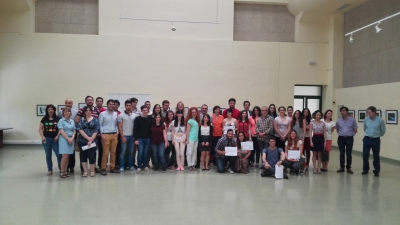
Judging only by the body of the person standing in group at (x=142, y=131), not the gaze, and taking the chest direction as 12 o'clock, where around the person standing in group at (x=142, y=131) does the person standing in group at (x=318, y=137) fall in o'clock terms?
the person standing in group at (x=318, y=137) is roughly at 9 o'clock from the person standing in group at (x=142, y=131).

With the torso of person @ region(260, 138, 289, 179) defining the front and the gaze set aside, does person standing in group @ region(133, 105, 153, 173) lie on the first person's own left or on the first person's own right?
on the first person's own right

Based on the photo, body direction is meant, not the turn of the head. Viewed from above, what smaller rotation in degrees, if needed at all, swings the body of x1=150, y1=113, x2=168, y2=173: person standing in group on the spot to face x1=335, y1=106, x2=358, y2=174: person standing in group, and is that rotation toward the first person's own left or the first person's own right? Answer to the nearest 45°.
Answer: approximately 90° to the first person's own left

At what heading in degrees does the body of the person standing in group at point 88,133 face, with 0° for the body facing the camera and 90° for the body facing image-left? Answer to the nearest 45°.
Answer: approximately 0°

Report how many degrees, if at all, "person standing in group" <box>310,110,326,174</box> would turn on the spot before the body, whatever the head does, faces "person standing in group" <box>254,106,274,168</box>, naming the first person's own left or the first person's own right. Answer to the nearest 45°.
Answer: approximately 90° to the first person's own right

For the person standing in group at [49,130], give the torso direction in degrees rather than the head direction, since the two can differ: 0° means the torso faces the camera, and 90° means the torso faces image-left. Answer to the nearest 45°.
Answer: approximately 0°

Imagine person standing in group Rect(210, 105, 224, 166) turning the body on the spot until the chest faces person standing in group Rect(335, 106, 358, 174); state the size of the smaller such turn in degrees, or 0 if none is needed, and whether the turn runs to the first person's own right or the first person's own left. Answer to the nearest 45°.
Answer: approximately 90° to the first person's own left

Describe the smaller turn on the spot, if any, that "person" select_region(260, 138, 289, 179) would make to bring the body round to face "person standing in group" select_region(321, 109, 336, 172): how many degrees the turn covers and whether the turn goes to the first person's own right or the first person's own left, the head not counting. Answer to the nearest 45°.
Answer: approximately 135° to the first person's own left

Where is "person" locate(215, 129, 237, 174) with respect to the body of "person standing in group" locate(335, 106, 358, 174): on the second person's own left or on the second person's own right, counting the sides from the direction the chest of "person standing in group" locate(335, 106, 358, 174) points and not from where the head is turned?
on the second person's own right
